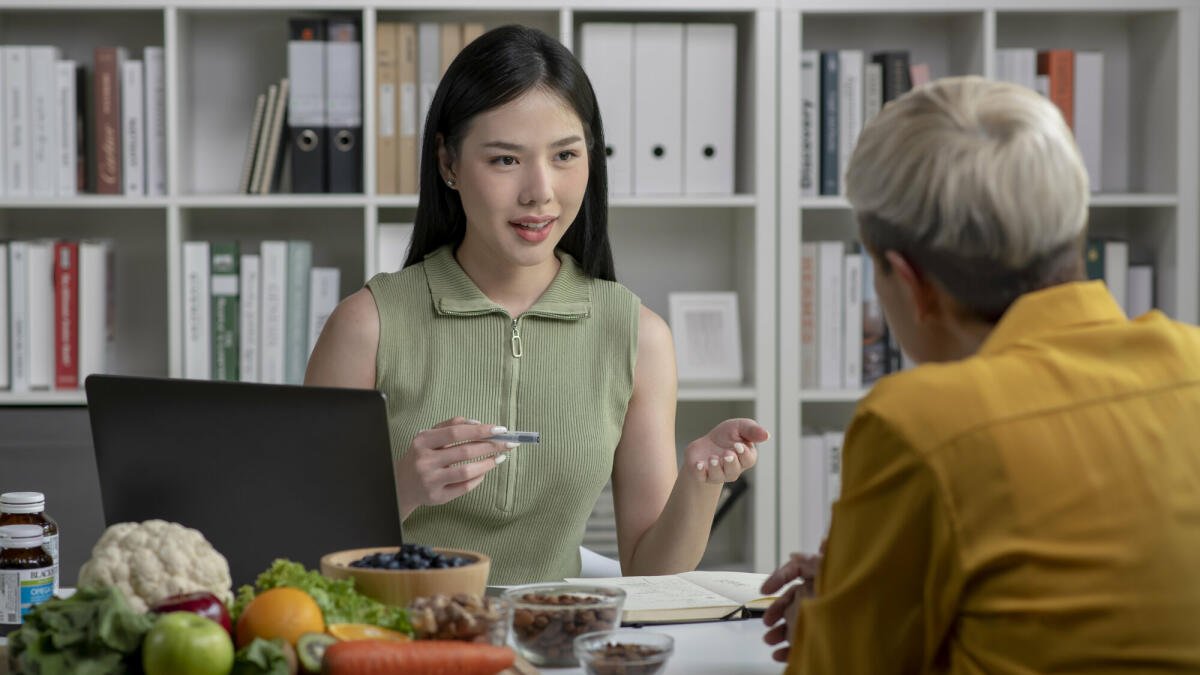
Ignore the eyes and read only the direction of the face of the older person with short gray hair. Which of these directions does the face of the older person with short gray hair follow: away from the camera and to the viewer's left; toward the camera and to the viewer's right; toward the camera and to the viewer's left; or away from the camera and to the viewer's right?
away from the camera and to the viewer's left

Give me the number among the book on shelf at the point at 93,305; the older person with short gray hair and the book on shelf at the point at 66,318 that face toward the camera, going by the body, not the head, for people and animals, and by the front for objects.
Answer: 2

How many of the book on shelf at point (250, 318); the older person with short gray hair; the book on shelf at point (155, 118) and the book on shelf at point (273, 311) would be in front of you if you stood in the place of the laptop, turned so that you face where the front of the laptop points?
3

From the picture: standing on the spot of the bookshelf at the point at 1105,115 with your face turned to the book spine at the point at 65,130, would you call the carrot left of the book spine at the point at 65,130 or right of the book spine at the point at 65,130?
left

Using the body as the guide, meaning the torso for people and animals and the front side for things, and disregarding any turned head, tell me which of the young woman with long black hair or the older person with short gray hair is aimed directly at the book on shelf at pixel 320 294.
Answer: the older person with short gray hair

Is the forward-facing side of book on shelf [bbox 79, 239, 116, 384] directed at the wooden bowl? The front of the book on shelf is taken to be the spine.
yes

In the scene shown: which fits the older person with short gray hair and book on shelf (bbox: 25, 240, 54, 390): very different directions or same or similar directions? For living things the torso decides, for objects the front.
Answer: very different directions

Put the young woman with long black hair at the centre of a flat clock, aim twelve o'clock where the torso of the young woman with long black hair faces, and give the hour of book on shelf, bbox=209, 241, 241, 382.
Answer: The book on shelf is roughly at 5 o'clock from the young woman with long black hair.

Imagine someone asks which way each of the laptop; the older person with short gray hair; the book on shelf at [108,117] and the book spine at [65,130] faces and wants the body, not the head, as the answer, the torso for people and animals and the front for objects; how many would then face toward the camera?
2

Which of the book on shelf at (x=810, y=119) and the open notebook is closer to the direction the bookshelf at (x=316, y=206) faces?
the open notebook

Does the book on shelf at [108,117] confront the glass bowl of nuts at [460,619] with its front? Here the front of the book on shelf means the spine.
yes

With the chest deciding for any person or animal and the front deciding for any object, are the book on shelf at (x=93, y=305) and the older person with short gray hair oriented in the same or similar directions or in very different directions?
very different directions

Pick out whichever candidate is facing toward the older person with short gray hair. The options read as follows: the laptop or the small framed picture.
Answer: the small framed picture

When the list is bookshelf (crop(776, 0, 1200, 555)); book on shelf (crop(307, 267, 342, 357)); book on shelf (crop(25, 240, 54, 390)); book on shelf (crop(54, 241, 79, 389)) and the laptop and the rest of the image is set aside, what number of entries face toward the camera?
4

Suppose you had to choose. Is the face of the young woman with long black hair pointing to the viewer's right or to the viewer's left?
to the viewer's right
